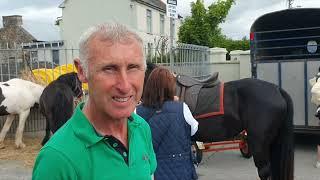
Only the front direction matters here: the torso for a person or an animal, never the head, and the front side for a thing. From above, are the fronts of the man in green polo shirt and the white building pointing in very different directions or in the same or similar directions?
same or similar directions

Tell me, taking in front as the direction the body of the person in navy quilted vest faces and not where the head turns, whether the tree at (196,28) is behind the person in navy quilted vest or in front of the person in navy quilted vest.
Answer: in front

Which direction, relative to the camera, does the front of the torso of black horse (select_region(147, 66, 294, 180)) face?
to the viewer's left

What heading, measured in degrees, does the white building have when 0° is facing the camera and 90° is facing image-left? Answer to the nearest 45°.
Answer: approximately 315°

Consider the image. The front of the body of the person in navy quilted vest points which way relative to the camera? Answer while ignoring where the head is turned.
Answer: away from the camera

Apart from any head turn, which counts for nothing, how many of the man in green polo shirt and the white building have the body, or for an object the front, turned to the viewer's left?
0

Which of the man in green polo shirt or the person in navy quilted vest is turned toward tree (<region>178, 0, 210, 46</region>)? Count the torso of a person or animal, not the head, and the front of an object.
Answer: the person in navy quilted vest

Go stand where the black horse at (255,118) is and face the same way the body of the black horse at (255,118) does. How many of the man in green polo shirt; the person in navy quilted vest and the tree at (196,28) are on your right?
1

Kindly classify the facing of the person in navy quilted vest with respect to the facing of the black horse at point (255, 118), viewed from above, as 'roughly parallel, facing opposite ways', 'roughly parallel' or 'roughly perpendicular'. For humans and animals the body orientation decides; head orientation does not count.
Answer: roughly perpendicular

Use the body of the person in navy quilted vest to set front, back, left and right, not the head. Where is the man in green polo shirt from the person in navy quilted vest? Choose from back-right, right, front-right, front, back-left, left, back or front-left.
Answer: back

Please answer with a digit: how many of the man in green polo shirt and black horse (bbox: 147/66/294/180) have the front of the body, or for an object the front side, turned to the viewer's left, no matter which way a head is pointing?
1

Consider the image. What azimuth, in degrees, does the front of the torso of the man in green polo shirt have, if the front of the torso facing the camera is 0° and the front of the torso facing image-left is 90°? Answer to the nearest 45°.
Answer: approximately 315°
